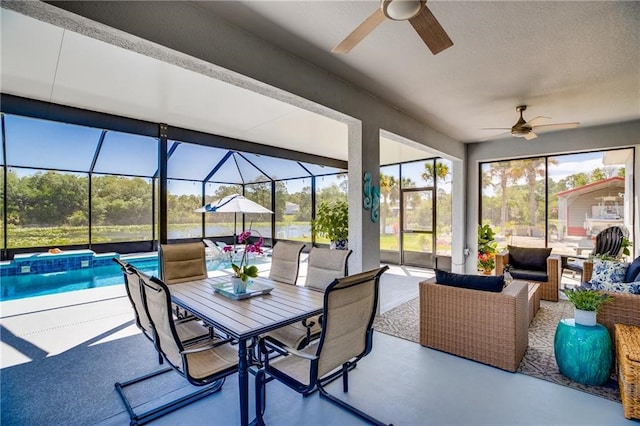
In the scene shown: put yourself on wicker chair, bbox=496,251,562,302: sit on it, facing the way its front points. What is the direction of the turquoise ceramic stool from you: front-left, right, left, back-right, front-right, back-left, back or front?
front-left

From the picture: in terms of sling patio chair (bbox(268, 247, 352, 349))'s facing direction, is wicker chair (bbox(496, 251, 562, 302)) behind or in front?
behind

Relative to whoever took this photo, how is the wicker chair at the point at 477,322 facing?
facing away from the viewer and to the right of the viewer

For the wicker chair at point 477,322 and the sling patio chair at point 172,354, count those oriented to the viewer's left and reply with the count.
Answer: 0

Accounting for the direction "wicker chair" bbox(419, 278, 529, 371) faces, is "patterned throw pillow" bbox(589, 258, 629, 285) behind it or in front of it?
in front

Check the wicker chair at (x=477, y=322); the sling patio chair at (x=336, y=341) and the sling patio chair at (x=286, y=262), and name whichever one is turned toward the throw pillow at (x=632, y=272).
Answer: the wicker chair

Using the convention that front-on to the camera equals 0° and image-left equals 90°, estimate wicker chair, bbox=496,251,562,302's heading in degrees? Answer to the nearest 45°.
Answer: approximately 45°

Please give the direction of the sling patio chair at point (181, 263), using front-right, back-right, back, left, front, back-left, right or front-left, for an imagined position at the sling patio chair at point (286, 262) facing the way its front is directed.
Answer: front-right

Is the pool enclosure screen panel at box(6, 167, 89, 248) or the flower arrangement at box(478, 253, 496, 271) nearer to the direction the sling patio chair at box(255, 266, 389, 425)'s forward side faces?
the pool enclosure screen panel

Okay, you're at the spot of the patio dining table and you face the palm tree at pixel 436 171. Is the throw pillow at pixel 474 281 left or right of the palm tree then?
right

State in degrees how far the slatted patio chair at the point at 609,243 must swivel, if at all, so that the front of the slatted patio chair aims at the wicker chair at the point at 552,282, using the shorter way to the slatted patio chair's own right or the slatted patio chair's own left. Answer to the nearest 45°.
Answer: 0° — it already faces it

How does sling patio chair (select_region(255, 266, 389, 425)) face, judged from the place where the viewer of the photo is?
facing away from the viewer and to the left of the viewer

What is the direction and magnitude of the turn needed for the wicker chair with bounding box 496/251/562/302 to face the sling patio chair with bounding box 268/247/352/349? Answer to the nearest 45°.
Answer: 0° — it already faces it

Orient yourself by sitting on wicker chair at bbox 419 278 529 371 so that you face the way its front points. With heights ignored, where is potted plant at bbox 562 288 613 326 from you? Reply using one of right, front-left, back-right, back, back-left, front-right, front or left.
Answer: front-right

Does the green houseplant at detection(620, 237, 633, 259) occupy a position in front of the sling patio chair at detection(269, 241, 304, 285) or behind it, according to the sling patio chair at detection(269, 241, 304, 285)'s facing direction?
behind

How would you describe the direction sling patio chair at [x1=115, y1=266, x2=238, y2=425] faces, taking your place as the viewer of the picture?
facing away from the viewer and to the right of the viewer

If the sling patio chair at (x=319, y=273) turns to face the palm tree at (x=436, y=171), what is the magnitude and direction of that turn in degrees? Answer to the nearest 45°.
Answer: approximately 180°

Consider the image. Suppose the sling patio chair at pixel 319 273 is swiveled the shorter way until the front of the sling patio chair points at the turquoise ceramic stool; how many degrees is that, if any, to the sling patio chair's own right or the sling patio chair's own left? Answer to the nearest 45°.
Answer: approximately 135° to the sling patio chair's own left

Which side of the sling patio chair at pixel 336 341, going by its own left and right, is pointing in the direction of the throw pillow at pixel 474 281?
right
